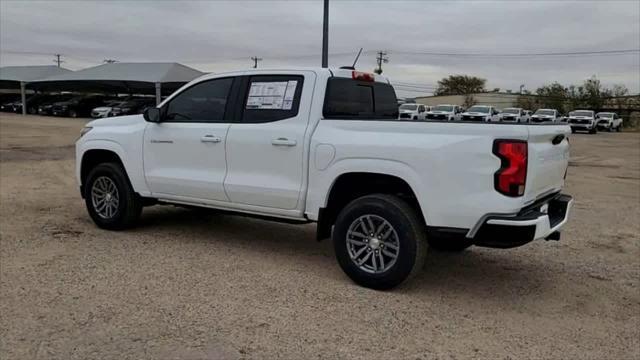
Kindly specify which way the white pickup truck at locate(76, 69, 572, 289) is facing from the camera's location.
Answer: facing away from the viewer and to the left of the viewer

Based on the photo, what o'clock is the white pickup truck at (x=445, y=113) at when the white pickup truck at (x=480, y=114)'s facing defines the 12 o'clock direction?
The white pickup truck at (x=445, y=113) is roughly at 2 o'clock from the white pickup truck at (x=480, y=114).

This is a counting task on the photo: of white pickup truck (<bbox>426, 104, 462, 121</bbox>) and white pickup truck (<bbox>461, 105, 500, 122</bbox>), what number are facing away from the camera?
0

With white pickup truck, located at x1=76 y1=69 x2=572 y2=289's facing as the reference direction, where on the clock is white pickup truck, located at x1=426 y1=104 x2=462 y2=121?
The white pickup truck, located at x1=426 y1=104 x2=462 y2=121 is roughly at 2 o'clock from the white pickup truck, located at x1=76 y1=69 x2=572 y2=289.

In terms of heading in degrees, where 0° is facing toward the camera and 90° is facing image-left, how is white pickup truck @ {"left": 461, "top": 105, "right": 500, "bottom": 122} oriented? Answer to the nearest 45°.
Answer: approximately 45°

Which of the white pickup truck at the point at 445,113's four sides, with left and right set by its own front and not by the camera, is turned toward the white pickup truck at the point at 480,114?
left

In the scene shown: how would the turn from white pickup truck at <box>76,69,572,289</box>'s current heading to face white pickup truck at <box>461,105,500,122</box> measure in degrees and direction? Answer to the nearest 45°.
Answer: approximately 45° to its right

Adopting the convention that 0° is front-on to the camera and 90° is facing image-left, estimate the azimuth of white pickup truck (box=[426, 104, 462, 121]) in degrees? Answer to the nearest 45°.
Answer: approximately 45°

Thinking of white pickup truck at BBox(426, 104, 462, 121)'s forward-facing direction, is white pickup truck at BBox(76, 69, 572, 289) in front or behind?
in front

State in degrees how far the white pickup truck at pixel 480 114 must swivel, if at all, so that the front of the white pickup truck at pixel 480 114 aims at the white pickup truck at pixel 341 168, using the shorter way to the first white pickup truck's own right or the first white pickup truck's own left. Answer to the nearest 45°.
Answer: approximately 45° to the first white pickup truck's own left

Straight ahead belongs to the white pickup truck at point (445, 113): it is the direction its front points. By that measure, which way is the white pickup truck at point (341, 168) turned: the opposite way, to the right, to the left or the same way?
to the right

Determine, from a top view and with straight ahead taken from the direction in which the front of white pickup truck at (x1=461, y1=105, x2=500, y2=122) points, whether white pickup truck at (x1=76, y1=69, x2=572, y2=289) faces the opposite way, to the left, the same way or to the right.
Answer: to the right
